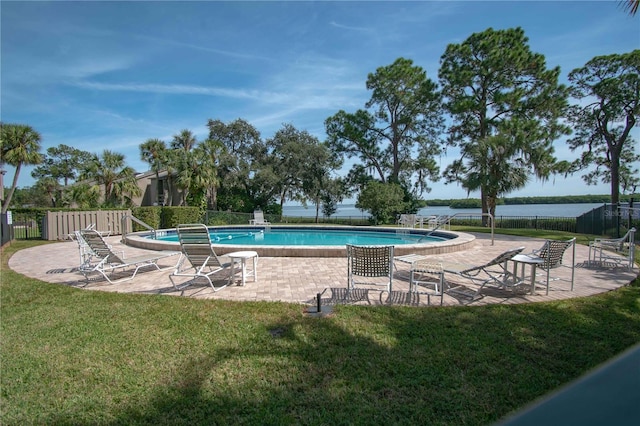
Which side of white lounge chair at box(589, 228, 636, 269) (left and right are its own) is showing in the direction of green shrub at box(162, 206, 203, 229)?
front

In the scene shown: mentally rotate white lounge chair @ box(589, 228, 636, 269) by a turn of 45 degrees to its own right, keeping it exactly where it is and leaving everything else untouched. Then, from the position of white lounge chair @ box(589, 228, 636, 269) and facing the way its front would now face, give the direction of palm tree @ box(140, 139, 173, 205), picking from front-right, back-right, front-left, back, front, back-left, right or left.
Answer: front-left

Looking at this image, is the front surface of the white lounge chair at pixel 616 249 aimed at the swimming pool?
yes

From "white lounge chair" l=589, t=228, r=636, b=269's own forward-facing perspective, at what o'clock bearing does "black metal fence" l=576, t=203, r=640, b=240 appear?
The black metal fence is roughly at 3 o'clock from the white lounge chair.

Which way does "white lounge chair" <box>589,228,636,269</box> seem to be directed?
to the viewer's left

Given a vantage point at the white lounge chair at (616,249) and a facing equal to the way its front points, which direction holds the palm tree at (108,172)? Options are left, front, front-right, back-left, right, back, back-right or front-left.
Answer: front

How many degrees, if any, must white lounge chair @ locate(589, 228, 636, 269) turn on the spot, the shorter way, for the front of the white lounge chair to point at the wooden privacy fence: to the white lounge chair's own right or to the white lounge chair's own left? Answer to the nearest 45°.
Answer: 0° — it already faces it

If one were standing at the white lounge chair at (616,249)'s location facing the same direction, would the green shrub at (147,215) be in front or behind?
in front

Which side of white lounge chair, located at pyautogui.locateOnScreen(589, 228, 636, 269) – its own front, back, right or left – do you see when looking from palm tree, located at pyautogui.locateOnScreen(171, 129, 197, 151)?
front

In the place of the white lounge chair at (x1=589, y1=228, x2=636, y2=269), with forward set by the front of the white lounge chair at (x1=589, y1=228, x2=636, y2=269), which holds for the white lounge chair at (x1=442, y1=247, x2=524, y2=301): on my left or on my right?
on my left

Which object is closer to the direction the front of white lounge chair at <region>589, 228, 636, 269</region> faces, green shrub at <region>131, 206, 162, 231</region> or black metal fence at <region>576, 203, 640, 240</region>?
the green shrub
